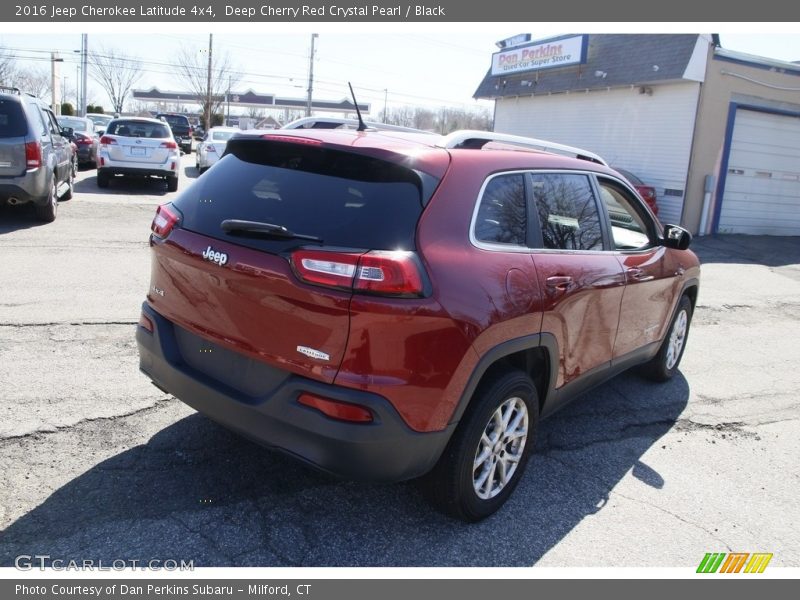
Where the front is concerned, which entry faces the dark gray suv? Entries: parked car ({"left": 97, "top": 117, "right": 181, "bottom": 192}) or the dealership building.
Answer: the dealership building

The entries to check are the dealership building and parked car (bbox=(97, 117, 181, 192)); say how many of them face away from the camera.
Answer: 1

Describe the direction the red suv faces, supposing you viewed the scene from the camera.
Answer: facing away from the viewer and to the right of the viewer

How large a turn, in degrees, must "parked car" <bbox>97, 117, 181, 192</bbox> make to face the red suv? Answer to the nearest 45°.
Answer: approximately 180°

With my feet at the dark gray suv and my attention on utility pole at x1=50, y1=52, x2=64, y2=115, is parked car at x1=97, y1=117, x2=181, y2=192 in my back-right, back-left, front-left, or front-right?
front-right

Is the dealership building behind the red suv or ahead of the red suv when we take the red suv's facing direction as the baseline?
ahead

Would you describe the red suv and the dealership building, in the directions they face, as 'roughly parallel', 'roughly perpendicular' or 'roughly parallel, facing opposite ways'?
roughly parallel, facing opposite ways

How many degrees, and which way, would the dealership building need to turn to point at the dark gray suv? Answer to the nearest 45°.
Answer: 0° — it already faces it

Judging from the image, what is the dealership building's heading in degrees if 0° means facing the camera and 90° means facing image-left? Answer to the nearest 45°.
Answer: approximately 45°

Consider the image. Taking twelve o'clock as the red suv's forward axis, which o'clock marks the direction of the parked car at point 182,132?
The parked car is roughly at 10 o'clock from the red suv.

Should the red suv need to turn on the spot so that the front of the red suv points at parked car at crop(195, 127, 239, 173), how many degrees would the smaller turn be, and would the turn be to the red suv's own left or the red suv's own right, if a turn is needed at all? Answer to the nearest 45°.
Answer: approximately 45° to the red suv's own left

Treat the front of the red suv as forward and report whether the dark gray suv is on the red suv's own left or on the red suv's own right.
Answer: on the red suv's own left

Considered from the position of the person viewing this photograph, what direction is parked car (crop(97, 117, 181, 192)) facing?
facing away from the viewer
